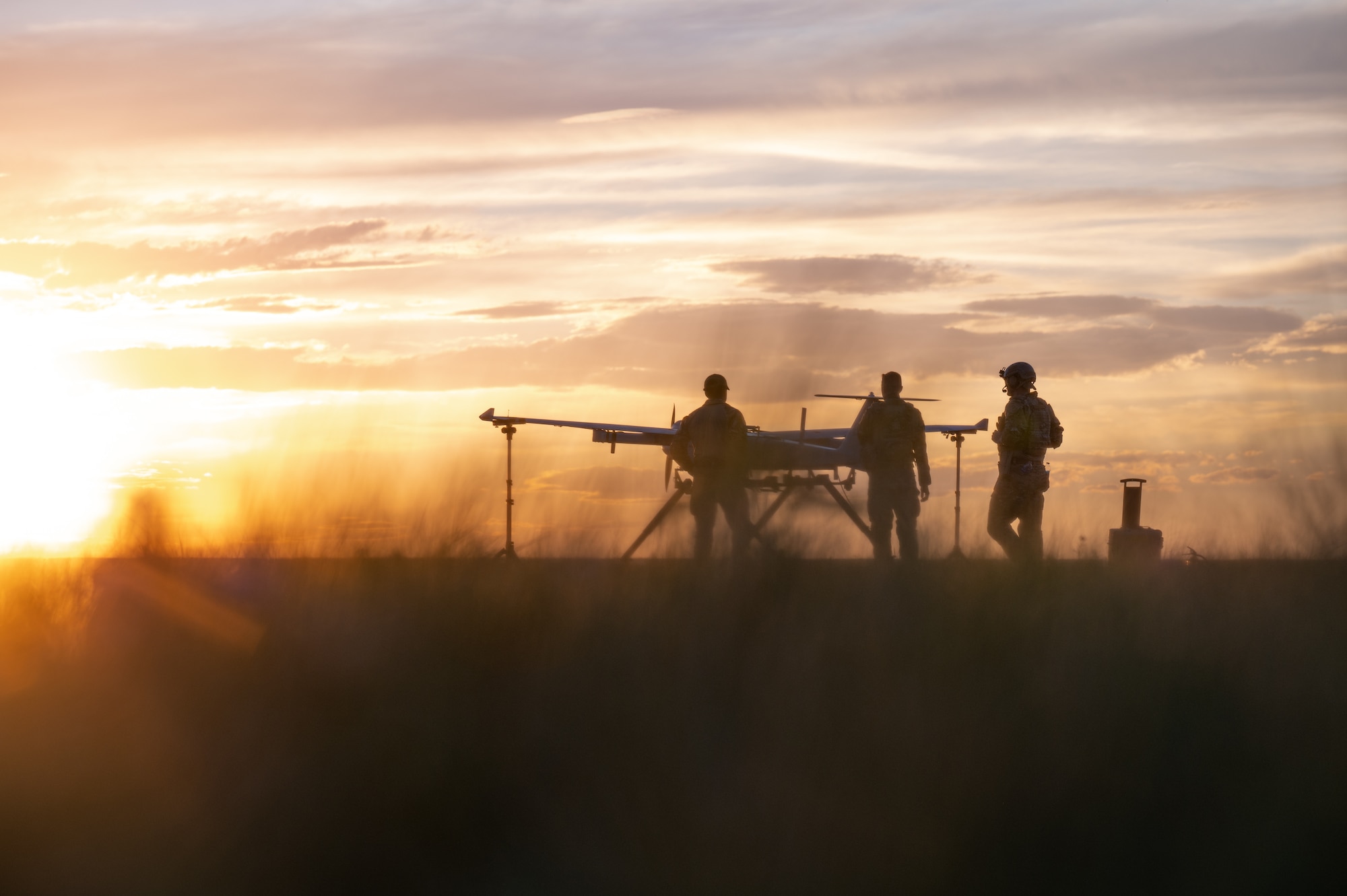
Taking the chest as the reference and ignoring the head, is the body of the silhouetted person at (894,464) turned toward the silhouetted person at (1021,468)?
no

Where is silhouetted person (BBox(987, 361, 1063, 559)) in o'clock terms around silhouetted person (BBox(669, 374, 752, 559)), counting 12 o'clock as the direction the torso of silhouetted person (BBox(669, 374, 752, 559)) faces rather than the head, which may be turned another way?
silhouetted person (BBox(987, 361, 1063, 559)) is roughly at 3 o'clock from silhouetted person (BBox(669, 374, 752, 559)).

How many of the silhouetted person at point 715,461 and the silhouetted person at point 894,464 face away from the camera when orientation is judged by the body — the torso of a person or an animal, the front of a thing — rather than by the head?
2

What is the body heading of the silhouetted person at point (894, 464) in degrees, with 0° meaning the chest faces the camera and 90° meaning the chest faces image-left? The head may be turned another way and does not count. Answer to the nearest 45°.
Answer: approximately 180°

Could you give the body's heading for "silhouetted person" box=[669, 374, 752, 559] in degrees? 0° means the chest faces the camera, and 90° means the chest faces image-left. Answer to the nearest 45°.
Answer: approximately 180°

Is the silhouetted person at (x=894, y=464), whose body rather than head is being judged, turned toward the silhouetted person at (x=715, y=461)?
no

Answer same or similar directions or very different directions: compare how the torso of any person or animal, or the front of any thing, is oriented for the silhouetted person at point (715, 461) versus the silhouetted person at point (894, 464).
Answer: same or similar directions

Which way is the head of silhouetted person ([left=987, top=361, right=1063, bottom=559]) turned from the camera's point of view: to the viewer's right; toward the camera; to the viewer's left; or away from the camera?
to the viewer's left

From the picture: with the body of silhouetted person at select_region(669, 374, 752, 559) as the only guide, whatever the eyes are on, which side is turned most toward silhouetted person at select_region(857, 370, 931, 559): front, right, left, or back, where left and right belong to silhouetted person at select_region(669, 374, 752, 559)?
right
